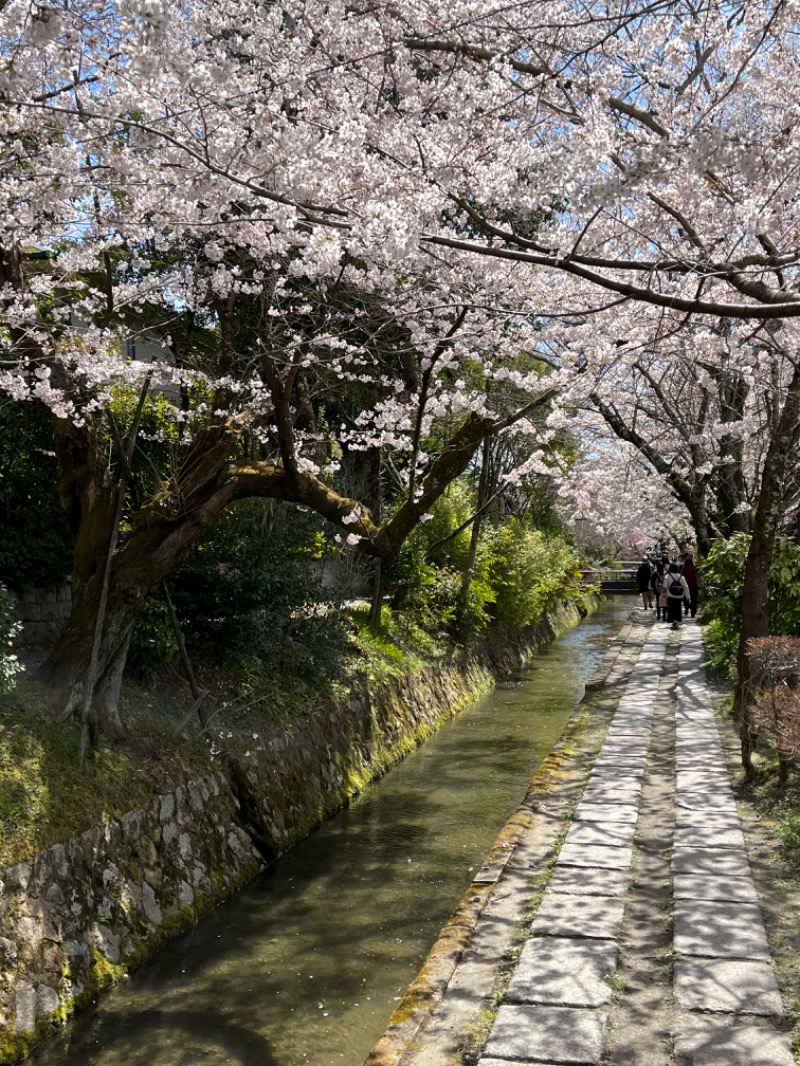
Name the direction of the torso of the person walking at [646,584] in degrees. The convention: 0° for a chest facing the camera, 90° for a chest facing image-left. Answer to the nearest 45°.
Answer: approximately 180°

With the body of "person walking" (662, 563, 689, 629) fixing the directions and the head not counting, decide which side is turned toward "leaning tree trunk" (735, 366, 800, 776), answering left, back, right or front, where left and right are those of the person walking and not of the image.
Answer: back

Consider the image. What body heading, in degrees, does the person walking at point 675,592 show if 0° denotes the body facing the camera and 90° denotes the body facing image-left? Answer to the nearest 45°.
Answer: approximately 180°

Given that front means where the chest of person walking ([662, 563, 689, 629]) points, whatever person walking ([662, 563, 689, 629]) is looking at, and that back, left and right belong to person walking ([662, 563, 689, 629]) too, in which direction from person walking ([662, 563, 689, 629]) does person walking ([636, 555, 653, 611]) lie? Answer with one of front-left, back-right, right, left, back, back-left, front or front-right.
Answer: front

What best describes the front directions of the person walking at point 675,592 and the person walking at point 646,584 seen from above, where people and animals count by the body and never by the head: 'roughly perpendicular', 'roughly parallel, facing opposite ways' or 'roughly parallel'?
roughly parallel

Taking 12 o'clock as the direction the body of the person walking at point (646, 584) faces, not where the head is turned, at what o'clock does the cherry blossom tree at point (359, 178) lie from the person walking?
The cherry blossom tree is roughly at 6 o'clock from the person walking.

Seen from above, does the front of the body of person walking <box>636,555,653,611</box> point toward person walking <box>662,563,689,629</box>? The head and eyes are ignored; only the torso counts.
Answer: no

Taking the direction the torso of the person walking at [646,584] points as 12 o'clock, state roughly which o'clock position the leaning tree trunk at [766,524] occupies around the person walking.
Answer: The leaning tree trunk is roughly at 6 o'clock from the person walking.

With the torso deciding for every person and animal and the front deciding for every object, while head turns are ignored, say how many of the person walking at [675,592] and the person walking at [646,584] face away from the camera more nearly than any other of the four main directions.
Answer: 2
